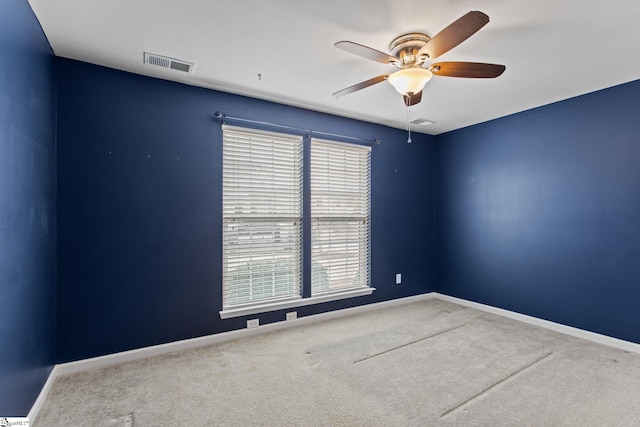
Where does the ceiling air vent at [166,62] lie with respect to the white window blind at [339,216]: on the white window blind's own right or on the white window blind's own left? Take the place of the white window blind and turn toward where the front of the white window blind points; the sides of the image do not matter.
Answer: on the white window blind's own right

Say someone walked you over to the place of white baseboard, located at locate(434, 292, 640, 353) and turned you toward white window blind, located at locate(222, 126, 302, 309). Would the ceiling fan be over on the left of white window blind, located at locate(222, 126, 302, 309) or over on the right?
left

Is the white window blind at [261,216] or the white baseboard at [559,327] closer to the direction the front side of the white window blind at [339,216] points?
the white baseboard

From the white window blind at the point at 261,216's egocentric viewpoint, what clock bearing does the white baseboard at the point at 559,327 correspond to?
The white baseboard is roughly at 11 o'clock from the white window blind.

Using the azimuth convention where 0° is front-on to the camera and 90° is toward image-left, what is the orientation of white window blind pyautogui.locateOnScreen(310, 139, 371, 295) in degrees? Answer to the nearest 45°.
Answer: approximately 315°

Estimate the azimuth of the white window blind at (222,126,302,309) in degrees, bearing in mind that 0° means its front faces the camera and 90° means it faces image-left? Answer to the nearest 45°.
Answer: approximately 315°

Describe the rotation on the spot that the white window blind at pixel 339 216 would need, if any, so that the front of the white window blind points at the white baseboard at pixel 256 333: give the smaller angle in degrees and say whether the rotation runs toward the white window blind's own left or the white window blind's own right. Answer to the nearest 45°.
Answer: approximately 90° to the white window blind's own right

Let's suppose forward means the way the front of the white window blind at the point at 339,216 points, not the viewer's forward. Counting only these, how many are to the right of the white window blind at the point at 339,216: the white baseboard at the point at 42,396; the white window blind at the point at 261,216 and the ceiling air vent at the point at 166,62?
3

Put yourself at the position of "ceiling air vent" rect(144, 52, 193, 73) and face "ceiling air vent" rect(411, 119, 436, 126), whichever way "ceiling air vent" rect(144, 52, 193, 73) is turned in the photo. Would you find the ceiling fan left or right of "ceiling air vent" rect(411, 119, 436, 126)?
right
